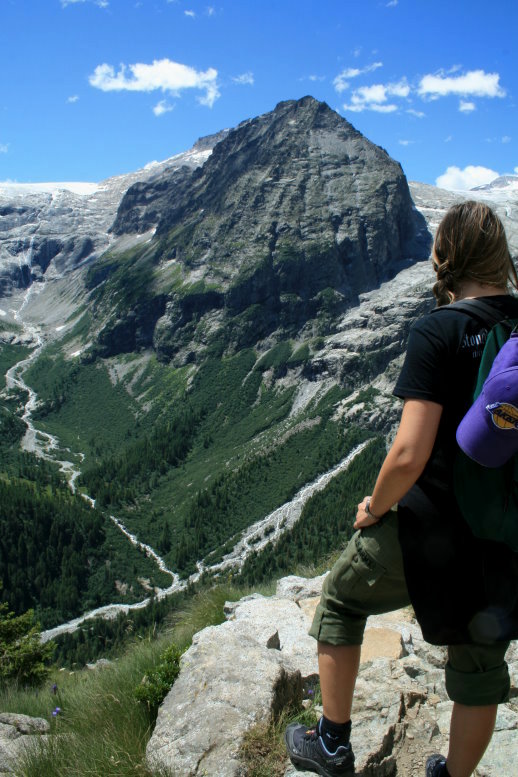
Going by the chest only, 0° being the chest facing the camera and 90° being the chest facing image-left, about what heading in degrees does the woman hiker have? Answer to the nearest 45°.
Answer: approximately 135°
